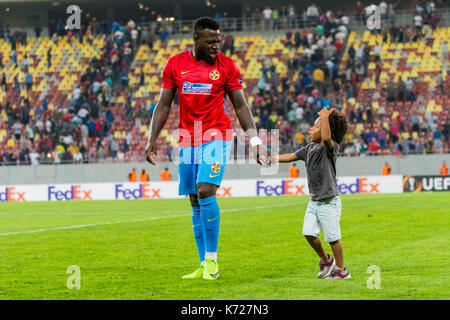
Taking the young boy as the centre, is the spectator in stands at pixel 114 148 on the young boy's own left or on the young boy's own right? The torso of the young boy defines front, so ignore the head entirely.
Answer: on the young boy's own right

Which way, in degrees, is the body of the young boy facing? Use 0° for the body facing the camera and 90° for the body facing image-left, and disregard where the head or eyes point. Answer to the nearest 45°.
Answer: approximately 45°

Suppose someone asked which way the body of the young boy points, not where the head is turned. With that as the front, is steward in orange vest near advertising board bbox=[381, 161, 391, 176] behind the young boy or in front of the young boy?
behind

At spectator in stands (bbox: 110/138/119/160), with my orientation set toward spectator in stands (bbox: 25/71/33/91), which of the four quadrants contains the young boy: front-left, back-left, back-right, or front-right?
back-left

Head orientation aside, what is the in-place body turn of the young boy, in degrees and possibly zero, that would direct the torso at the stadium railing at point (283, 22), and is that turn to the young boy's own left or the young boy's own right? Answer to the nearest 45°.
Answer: approximately 135° to the young boy's own right

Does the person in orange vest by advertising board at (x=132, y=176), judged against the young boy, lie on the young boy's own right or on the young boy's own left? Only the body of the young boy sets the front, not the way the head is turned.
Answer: on the young boy's own right

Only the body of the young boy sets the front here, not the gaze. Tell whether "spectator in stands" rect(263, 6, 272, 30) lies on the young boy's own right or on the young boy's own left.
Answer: on the young boy's own right

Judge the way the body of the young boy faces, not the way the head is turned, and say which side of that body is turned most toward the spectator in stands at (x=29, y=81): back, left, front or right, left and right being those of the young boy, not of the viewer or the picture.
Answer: right

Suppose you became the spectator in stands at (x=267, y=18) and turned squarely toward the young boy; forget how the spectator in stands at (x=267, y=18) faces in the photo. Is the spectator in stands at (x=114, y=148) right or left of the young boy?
right
